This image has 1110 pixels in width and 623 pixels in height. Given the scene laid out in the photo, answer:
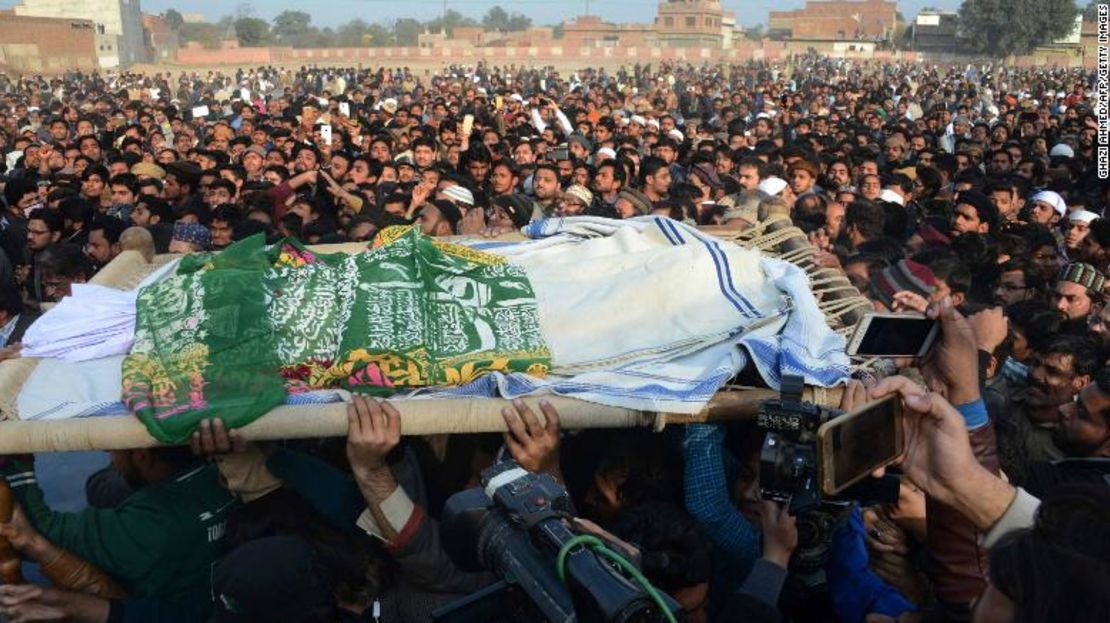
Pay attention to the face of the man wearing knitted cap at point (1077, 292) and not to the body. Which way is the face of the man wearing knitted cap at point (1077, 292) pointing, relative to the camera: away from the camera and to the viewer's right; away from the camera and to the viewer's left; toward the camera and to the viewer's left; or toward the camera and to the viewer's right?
toward the camera and to the viewer's left

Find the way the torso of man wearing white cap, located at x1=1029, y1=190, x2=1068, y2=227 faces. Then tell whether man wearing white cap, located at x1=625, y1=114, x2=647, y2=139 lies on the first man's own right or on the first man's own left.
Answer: on the first man's own right

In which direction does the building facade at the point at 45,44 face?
toward the camera

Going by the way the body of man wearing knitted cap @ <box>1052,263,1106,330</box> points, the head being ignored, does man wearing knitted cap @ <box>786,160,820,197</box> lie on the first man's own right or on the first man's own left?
on the first man's own right

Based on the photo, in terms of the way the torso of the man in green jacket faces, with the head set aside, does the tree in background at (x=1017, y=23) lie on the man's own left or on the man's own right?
on the man's own right

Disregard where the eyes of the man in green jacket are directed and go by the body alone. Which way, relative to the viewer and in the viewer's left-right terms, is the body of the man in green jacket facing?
facing away from the viewer and to the left of the viewer

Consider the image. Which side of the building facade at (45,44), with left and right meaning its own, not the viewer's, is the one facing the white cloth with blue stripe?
front

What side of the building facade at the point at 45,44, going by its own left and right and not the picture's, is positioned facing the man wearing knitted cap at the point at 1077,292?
front

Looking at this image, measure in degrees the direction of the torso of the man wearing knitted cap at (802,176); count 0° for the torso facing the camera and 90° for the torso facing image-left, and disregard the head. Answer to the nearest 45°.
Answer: approximately 45°

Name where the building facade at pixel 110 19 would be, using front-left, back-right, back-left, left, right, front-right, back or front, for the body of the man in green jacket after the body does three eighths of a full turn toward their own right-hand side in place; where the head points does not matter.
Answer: left

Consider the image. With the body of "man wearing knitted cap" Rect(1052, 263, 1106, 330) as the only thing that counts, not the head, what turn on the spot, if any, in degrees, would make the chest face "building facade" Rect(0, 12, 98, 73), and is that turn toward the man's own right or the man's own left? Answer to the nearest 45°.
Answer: approximately 90° to the man's own right
